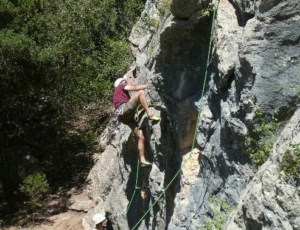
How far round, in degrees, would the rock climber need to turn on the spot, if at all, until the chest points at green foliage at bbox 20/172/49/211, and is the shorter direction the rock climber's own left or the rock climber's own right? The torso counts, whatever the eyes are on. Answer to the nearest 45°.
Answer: approximately 135° to the rock climber's own left

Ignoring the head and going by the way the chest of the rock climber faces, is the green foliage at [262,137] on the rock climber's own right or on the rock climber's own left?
on the rock climber's own right

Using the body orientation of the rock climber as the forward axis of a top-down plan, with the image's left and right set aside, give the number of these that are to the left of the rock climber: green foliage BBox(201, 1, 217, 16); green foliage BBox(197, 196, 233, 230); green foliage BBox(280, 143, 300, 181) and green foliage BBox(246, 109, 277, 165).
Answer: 0

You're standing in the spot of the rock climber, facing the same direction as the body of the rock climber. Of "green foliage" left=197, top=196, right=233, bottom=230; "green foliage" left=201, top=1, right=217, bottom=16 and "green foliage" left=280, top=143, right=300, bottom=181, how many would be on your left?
0

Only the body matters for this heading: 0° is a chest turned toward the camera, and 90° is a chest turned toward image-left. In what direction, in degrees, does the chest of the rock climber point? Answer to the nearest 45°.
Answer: approximately 270°

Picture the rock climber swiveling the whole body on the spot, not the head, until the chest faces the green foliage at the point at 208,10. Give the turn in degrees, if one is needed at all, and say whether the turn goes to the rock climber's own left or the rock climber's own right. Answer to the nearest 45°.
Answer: approximately 45° to the rock climber's own right

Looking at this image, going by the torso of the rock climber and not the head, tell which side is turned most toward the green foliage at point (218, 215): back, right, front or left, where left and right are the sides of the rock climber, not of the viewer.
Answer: front

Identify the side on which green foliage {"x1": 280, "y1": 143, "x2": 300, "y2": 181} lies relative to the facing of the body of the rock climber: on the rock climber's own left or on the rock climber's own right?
on the rock climber's own right
